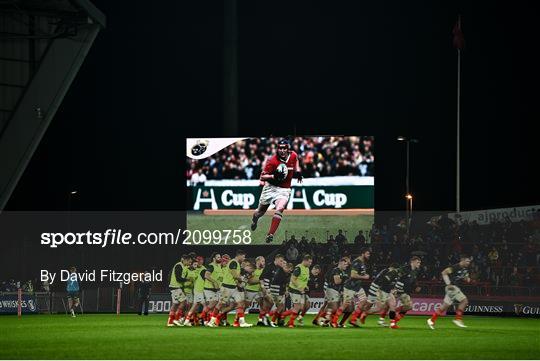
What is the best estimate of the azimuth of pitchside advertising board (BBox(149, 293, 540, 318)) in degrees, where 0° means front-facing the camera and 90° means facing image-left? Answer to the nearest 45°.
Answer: approximately 0°

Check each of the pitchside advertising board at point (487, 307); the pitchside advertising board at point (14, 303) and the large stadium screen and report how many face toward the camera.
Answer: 3

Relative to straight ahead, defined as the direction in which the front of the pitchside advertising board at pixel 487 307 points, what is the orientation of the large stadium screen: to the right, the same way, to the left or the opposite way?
the same way

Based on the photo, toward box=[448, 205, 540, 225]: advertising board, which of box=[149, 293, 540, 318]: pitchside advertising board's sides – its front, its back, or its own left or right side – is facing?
back

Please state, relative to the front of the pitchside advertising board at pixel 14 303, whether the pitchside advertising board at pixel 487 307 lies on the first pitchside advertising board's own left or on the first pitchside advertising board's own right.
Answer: on the first pitchside advertising board's own left

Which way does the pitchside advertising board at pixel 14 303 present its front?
toward the camera

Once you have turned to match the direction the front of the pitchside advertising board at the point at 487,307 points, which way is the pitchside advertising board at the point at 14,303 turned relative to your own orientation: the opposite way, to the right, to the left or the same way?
the same way

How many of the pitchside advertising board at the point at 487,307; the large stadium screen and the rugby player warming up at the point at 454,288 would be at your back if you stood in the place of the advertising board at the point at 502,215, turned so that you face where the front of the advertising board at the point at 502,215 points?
0

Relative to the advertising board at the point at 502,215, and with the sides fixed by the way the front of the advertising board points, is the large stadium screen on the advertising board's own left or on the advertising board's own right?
on the advertising board's own right

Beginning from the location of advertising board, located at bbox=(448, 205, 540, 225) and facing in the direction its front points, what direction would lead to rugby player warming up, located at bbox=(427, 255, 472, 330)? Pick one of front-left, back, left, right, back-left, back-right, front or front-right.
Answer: front

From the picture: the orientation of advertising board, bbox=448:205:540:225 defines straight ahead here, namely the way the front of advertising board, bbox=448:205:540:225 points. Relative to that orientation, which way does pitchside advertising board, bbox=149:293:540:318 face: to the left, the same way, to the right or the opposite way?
the same way

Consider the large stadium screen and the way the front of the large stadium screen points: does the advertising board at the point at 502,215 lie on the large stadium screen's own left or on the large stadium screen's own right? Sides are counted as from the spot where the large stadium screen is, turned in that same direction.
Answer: on the large stadium screen's own left

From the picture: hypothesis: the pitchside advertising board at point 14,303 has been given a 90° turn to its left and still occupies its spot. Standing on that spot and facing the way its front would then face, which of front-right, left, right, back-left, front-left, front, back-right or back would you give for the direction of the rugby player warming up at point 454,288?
front-right

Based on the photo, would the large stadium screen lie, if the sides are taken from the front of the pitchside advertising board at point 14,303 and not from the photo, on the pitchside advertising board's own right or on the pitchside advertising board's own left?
on the pitchside advertising board's own left

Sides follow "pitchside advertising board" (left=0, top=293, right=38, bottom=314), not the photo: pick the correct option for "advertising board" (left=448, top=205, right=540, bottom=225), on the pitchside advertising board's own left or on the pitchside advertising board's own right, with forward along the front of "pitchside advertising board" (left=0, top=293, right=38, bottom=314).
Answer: on the pitchside advertising board's own left

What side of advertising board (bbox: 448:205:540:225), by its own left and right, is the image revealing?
front

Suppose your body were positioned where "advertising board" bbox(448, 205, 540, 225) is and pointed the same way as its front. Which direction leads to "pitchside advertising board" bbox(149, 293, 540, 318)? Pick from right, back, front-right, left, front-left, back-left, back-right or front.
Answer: front

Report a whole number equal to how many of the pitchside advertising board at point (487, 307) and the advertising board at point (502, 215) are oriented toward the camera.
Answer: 2
